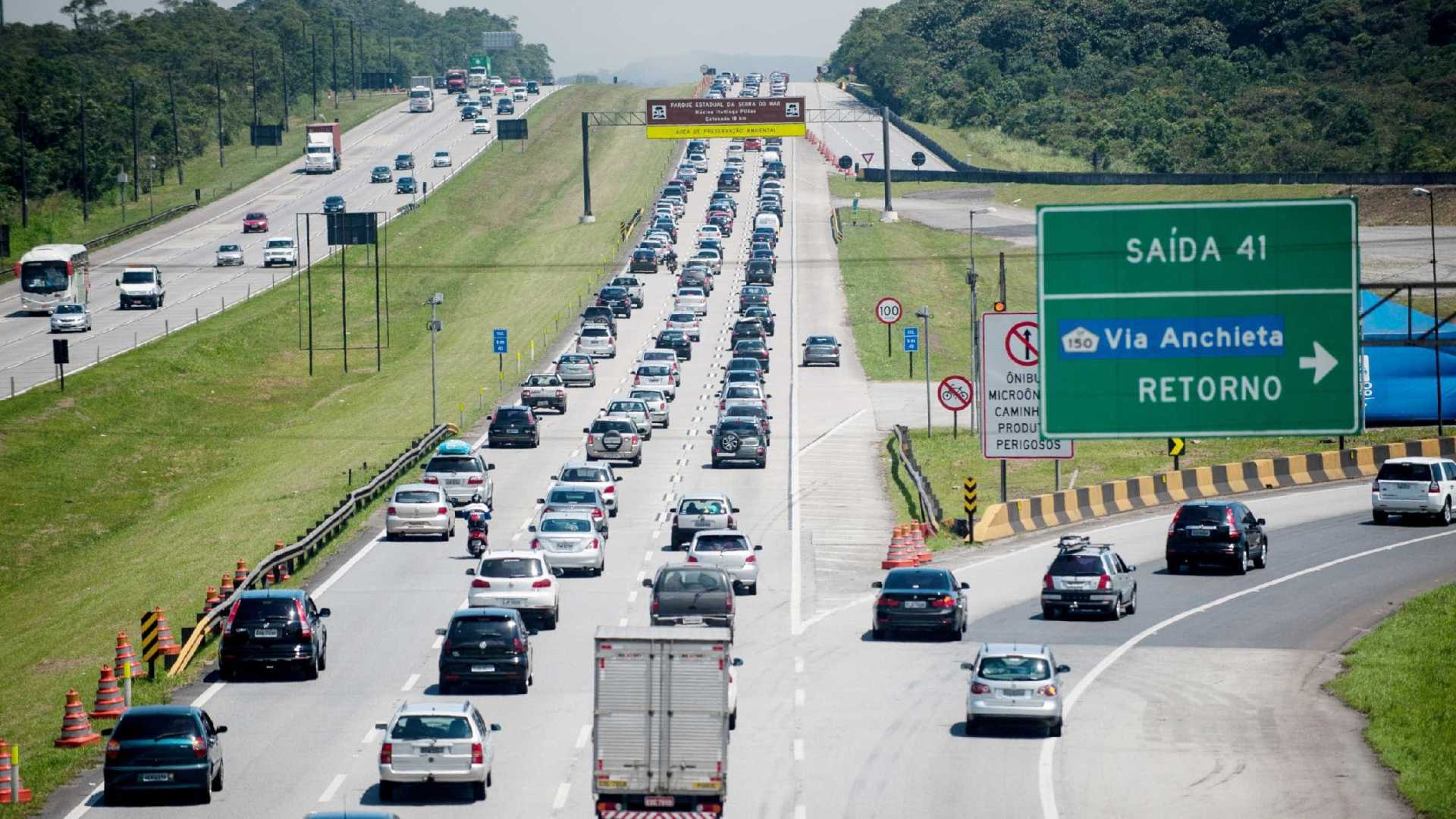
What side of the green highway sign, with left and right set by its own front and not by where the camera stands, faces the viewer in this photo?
front

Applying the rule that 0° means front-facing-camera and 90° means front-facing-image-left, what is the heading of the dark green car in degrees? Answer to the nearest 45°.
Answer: approximately 180°

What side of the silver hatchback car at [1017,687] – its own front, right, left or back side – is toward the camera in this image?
back

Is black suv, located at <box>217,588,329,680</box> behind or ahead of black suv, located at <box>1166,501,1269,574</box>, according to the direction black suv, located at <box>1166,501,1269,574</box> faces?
behind

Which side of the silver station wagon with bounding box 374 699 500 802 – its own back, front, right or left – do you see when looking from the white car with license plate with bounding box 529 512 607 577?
front

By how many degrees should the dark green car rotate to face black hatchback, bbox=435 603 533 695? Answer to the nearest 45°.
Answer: approximately 45° to its right

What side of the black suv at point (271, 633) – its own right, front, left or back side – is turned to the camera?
back

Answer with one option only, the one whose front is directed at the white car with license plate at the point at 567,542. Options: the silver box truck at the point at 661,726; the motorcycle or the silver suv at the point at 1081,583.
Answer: the silver box truck

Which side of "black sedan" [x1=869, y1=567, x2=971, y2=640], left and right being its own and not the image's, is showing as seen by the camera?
back

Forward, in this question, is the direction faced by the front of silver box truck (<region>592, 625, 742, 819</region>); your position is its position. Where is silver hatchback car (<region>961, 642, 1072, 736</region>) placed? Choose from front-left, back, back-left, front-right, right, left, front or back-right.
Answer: front-right

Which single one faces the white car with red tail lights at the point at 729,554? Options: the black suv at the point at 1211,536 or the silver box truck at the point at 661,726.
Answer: the silver box truck

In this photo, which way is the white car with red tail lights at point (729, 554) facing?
away from the camera

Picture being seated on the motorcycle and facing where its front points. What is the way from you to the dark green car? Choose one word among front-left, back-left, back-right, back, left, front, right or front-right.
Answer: back

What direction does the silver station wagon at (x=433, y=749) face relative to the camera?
away from the camera

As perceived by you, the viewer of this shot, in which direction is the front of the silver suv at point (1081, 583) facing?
facing away from the viewer and to the right of the viewer

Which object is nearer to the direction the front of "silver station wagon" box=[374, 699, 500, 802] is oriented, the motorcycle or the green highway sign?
the motorcycle

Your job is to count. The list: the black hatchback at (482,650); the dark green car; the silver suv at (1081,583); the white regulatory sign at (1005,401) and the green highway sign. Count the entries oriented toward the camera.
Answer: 2

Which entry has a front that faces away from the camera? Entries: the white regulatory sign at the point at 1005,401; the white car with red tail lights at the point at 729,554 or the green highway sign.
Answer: the white car with red tail lights
